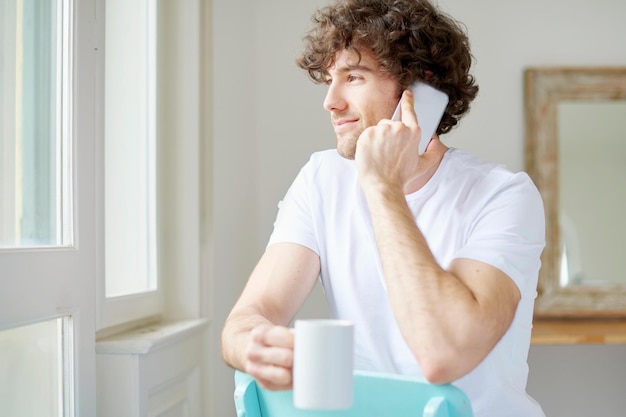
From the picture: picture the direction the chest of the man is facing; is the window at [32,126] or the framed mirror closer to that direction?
the window

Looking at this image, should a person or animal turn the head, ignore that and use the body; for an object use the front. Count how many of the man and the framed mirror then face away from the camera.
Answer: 0

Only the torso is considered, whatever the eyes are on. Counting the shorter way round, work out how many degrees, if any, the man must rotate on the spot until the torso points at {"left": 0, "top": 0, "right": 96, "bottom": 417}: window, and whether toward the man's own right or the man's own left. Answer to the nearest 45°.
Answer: approximately 45° to the man's own right

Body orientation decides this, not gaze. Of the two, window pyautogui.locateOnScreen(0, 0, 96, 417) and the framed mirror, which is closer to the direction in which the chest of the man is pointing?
the window

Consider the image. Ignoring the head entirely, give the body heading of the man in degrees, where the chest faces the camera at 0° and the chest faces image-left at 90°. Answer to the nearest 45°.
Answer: approximately 45°

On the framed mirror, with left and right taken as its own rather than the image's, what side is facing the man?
front

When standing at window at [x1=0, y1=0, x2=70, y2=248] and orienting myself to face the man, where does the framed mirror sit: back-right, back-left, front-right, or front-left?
front-left

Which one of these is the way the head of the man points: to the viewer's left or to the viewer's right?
to the viewer's left

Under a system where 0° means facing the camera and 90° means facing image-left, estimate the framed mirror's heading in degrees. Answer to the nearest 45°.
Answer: approximately 0°

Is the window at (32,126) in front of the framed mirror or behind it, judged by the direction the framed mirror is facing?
in front

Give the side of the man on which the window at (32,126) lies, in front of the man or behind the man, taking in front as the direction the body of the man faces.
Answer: in front
